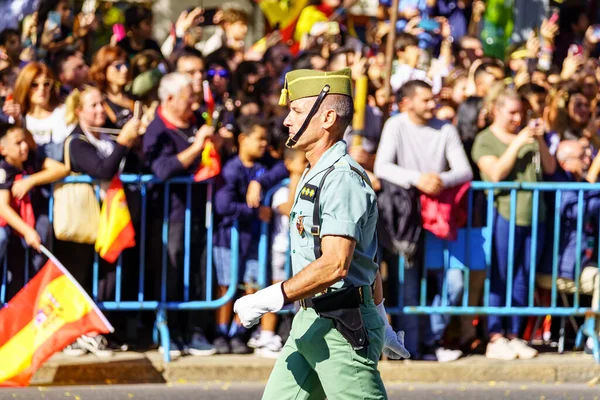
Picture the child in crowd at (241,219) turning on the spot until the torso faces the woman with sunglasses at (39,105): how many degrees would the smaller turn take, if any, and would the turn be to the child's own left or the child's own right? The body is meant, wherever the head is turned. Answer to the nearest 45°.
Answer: approximately 135° to the child's own right

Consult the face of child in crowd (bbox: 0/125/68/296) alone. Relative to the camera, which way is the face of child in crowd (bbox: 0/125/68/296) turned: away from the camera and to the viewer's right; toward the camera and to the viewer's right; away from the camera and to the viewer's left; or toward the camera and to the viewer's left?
toward the camera and to the viewer's right

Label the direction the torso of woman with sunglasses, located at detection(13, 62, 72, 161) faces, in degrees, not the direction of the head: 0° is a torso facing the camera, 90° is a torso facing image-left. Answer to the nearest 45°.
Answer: approximately 0°

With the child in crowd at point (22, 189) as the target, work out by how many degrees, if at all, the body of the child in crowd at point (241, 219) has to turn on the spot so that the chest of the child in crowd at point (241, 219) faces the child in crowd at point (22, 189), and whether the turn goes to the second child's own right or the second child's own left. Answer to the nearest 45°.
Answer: approximately 135° to the second child's own right

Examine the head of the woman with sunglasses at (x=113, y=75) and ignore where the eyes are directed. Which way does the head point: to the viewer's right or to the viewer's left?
to the viewer's right

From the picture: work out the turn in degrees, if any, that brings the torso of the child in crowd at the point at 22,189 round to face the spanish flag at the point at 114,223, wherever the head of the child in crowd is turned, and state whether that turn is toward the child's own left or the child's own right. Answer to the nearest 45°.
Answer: approximately 45° to the child's own left

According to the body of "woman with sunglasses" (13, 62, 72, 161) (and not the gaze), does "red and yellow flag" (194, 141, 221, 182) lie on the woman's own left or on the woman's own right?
on the woman's own left

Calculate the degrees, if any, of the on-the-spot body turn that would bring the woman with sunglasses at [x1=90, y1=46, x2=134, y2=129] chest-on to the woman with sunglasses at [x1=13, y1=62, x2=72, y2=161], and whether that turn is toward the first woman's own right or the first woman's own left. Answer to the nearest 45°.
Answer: approximately 90° to the first woman's own right

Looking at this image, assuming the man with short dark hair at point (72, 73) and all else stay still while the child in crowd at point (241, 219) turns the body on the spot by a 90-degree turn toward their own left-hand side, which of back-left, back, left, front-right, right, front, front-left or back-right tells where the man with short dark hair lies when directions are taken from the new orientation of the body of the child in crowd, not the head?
left

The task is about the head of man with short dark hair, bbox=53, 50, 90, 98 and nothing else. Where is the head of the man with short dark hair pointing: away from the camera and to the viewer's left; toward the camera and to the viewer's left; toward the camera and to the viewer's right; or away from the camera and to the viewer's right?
toward the camera and to the viewer's right
